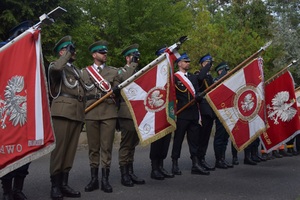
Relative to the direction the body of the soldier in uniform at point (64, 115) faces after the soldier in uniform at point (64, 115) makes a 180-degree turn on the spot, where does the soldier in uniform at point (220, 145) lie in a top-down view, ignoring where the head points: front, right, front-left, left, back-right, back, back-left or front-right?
right

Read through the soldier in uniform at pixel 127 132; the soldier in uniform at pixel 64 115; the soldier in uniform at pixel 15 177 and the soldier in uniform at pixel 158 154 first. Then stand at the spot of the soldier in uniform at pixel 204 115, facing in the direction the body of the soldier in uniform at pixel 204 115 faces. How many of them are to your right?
4

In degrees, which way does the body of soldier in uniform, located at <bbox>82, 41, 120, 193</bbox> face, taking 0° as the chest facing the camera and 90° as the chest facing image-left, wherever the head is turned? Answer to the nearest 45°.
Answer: approximately 0°

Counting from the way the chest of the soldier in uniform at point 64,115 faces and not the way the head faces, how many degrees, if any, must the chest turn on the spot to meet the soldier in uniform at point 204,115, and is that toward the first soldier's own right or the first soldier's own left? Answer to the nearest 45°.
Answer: approximately 90° to the first soldier's own left

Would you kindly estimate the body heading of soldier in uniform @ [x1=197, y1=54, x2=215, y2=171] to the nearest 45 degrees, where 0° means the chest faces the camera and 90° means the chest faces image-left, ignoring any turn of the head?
approximately 315°

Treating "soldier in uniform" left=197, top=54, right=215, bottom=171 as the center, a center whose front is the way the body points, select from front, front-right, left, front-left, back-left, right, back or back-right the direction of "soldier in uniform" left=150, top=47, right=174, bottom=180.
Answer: right

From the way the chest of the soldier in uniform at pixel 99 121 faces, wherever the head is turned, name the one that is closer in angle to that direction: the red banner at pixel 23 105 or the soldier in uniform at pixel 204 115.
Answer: the red banner

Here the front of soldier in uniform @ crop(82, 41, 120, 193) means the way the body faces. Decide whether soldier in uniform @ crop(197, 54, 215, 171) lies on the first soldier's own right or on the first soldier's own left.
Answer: on the first soldier's own left

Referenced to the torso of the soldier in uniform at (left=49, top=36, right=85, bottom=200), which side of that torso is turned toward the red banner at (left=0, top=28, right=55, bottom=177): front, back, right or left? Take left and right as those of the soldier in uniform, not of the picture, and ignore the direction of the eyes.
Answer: right

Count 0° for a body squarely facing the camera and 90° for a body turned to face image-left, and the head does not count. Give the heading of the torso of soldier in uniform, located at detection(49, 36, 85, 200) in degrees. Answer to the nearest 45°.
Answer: approximately 315°

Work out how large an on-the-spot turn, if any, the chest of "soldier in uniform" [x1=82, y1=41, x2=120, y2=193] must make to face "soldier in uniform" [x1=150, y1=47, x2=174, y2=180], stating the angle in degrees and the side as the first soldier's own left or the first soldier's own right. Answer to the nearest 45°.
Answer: approximately 135° to the first soldier's own left

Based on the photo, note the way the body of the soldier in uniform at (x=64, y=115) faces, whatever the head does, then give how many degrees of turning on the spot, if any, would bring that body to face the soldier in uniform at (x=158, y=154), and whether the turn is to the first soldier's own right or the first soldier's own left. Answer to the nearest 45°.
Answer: approximately 90° to the first soldier's own left
